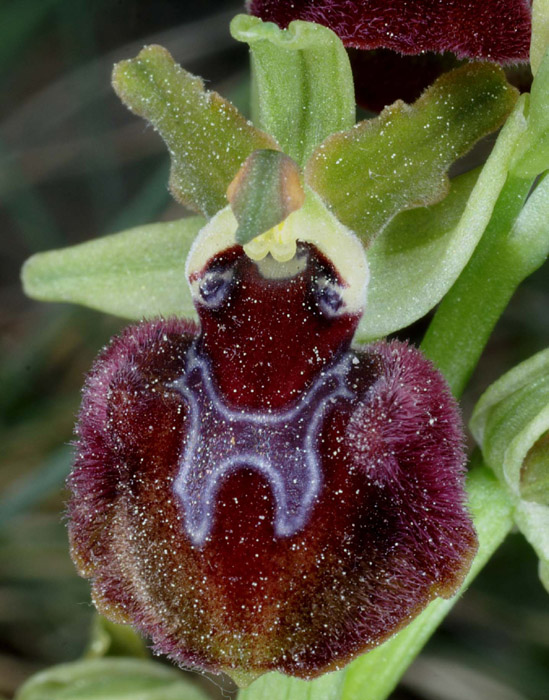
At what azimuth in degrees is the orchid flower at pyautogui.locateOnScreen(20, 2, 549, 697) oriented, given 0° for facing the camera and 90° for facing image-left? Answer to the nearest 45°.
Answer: approximately 0°
